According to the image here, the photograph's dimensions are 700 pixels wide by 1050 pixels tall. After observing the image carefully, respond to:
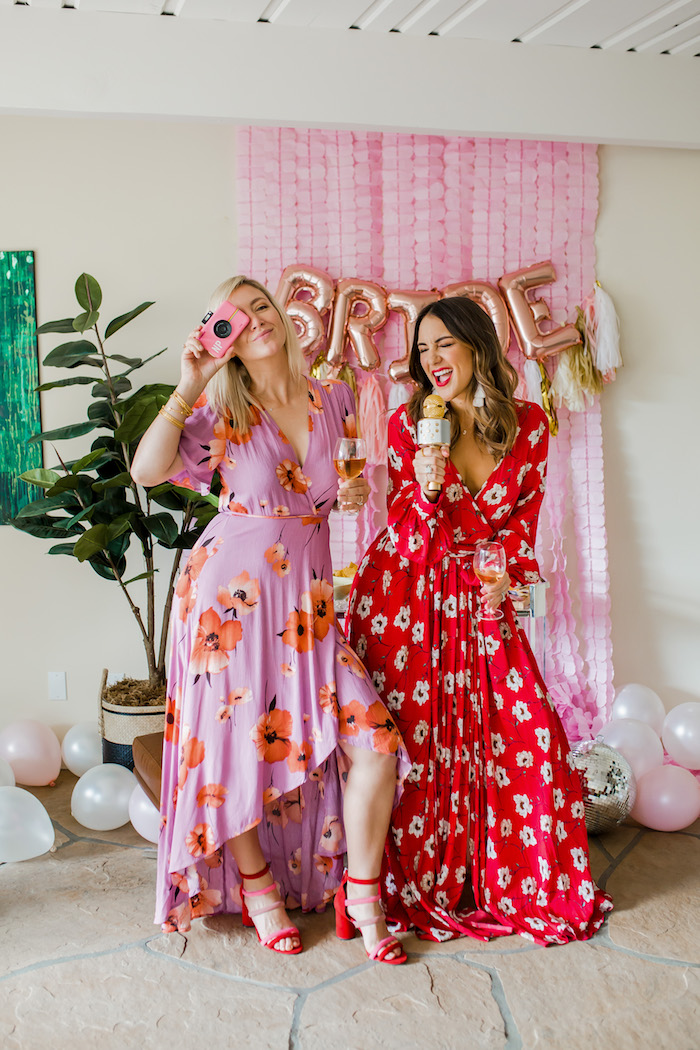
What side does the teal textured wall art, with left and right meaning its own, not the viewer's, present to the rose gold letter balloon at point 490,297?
left

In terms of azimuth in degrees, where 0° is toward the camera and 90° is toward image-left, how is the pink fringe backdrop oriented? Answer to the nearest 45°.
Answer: approximately 0°

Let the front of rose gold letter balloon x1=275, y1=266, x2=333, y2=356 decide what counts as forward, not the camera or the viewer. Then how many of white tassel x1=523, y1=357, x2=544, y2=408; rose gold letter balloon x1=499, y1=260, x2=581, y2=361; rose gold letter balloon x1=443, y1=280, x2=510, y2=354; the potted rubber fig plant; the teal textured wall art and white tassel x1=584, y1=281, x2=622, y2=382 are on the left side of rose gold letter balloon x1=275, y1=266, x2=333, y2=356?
4

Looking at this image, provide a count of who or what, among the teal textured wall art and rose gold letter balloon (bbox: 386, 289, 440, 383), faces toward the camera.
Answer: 2

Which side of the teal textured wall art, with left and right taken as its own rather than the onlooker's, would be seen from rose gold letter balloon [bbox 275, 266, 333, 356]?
left
